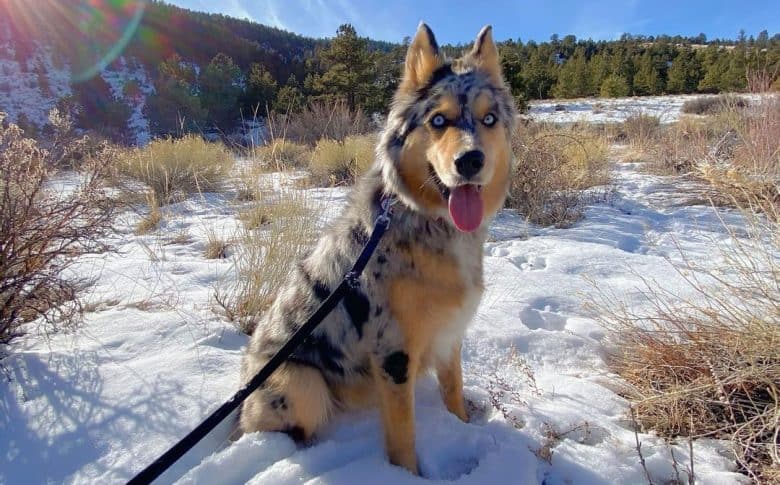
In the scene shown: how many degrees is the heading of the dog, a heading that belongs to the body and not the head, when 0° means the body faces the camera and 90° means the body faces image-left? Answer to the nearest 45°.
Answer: approximately 315°

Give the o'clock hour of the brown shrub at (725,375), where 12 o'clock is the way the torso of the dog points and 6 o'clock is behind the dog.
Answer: The brown shrub is roughly at 11 o'clock from the dog.

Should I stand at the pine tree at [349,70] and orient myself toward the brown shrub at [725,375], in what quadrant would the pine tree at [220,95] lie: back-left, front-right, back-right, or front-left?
back-right

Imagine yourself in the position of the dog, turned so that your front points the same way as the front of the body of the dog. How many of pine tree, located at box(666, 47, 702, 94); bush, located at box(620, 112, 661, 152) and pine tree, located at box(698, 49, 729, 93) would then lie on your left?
3

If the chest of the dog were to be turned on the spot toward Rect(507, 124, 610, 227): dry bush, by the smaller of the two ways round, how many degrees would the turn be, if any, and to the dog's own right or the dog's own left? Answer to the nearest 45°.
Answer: approximately 90° to the dog's own left

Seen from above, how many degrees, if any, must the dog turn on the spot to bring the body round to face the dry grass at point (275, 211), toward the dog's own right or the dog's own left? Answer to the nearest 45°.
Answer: approximately 180°

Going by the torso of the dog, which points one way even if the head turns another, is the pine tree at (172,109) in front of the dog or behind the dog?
behind

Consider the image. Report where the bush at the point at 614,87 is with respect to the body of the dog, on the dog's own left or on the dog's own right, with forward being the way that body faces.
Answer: on the dog's own left

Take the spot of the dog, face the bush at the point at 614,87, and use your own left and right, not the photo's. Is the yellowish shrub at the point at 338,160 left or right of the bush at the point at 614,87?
left

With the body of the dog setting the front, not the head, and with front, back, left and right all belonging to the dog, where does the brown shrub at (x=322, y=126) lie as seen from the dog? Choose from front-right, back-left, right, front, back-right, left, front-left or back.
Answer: back-left

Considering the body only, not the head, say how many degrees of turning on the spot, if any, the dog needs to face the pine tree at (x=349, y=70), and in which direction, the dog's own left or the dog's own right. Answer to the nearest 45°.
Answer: approximately 135° to the dog's own left

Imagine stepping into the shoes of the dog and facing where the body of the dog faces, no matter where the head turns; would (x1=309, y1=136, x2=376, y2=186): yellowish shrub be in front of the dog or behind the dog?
behind

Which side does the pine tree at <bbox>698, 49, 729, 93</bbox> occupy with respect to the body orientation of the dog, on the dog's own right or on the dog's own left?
on the dog's own left

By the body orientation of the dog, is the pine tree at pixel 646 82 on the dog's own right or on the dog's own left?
on the dog's own left
